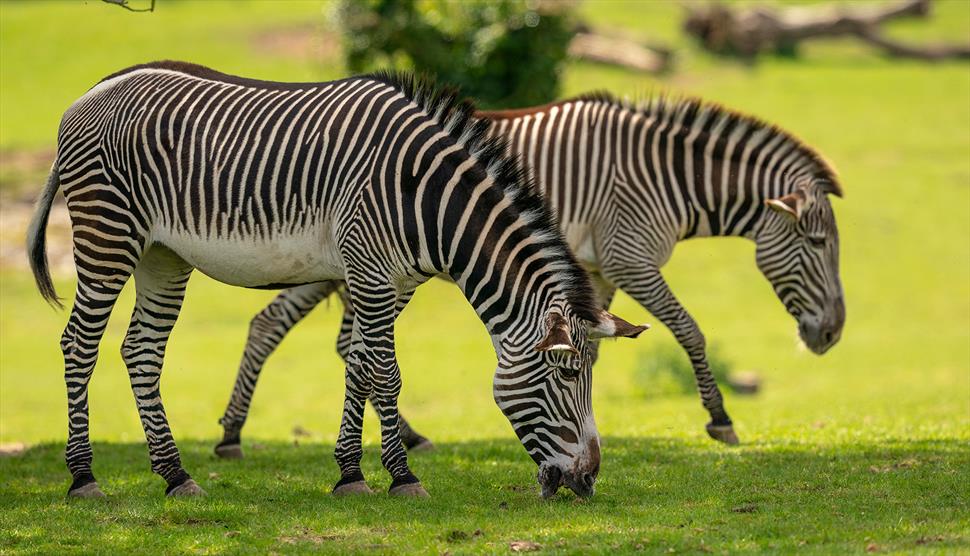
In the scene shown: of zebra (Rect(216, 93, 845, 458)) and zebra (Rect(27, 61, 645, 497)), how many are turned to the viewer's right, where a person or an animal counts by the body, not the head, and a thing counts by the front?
2

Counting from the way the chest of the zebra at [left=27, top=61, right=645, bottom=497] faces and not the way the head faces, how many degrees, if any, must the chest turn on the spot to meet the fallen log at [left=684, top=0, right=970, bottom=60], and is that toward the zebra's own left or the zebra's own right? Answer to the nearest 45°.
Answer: approximately 45° to the zebra's own left

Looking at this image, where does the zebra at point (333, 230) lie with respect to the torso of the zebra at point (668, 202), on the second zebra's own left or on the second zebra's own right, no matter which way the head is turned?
on the second zebra's own right

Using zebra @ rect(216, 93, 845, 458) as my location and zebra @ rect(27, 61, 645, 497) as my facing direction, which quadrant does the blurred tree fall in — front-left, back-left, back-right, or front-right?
back-right

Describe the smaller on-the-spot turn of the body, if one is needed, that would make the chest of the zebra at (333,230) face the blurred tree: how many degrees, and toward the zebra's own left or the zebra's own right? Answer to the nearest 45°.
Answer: approximately 90° to the zebra's own left

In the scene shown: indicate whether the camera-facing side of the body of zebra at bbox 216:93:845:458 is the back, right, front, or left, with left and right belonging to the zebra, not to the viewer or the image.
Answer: right

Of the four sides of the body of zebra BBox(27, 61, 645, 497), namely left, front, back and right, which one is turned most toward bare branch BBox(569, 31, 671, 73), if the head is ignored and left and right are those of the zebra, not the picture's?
left

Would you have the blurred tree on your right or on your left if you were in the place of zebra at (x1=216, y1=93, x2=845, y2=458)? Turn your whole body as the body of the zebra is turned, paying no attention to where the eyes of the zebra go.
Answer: on your left

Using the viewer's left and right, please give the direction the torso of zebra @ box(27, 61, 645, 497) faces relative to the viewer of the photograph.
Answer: facing to the right of the viewer

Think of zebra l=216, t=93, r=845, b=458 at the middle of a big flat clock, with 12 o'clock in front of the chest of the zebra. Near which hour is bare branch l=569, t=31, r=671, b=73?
The bare branch is roughly at 9 o'clock from the zebra.
